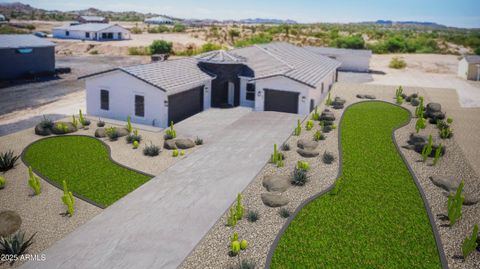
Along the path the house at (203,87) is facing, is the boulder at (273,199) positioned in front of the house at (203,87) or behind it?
in front

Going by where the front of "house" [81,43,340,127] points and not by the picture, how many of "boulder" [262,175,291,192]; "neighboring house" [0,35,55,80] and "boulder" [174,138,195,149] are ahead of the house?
2

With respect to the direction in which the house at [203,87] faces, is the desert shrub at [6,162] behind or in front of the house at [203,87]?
in front

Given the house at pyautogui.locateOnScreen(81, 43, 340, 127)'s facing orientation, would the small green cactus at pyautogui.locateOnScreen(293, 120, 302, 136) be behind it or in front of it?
in front

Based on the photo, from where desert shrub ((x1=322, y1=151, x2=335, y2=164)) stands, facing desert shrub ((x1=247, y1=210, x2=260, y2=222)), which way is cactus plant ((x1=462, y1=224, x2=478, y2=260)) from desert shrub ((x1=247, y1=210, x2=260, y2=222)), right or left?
left

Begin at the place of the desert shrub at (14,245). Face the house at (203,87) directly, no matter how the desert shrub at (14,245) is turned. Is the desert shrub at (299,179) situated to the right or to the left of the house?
right

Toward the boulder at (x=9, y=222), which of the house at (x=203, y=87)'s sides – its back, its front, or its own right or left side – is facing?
front

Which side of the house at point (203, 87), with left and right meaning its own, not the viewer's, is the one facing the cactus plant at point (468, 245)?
front

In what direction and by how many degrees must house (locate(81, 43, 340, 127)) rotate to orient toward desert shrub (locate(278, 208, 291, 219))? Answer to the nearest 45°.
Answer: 0° — it already faces it

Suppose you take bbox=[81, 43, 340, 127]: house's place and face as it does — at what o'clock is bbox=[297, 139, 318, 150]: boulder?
The boulder is roughly at 11 o'clock from the house.

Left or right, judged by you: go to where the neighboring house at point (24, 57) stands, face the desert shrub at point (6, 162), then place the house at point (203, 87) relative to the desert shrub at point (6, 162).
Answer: left

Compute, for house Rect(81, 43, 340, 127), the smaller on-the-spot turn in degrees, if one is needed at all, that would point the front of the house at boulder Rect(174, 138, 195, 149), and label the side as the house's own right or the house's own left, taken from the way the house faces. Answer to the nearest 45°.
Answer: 0° — it already faces it

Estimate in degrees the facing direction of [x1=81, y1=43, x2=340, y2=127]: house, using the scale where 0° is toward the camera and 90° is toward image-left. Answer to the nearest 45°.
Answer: approximately 0°
